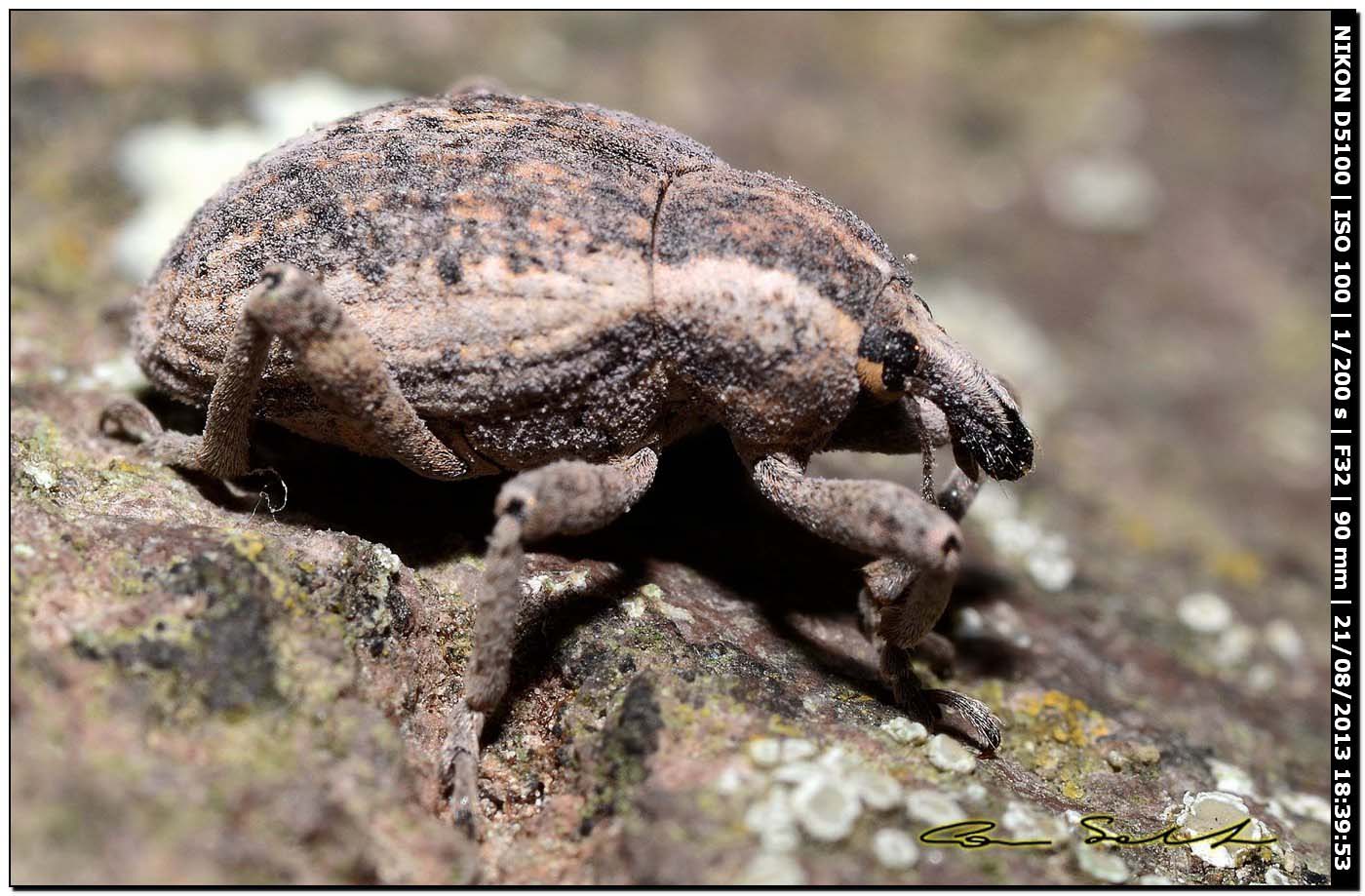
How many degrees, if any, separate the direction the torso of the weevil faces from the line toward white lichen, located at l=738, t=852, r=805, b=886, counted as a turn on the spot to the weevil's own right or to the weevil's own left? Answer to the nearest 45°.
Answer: approximately 45° to the weevil's own right

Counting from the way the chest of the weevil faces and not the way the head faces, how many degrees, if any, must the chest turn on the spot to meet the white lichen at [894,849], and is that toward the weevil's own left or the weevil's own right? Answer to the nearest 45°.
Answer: approximately 45° to the weevil's own right

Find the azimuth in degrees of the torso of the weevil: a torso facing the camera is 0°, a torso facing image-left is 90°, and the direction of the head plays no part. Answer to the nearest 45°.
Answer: approximately 270°

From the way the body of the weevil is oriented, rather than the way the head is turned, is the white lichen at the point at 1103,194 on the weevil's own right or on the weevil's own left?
on the weevil's own left

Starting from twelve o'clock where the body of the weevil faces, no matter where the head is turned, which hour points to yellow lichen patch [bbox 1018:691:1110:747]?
The yellow lichen patch is roughly at 12 o'clock from the weevil.

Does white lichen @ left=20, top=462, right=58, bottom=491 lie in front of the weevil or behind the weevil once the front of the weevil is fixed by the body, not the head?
behind
